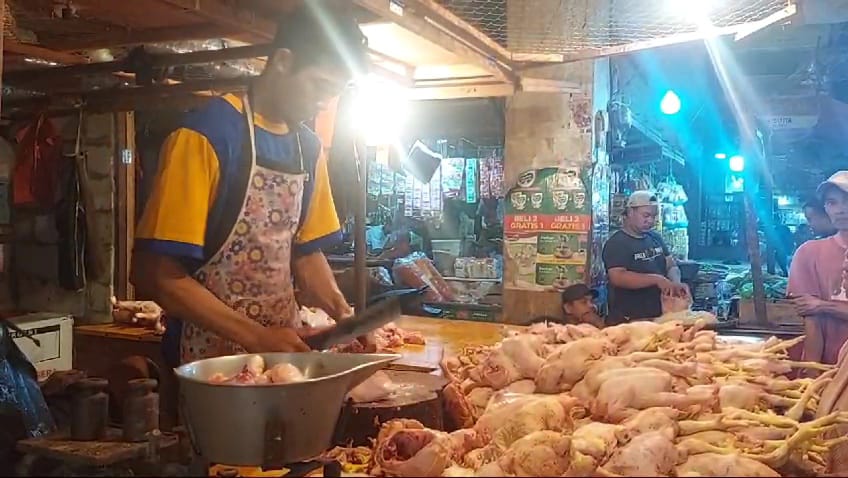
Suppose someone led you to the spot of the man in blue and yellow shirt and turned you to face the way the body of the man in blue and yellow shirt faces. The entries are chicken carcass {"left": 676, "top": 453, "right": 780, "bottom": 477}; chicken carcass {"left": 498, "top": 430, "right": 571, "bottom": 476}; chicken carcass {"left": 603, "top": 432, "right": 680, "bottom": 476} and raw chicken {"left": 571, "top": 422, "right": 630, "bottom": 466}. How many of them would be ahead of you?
4

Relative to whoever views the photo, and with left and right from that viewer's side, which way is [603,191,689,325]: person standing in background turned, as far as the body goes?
facing the viewer and to the right of the viewer

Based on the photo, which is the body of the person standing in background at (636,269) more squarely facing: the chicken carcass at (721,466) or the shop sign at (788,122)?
the chicken carcass

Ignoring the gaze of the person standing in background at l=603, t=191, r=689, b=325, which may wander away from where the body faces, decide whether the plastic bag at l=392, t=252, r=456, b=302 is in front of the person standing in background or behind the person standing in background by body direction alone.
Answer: behind

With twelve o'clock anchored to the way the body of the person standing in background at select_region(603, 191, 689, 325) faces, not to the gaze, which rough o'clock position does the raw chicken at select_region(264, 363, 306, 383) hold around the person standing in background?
The raw chicken is roughly at 2 o'clock from the person standing in background.

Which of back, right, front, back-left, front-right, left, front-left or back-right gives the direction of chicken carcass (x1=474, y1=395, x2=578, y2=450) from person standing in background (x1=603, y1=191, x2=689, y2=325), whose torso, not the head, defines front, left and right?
front-right

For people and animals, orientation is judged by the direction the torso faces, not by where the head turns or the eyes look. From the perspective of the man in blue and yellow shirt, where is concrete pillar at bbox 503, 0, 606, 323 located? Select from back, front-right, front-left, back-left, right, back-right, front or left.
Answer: left

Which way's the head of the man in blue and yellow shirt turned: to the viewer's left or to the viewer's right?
to the viewer's right

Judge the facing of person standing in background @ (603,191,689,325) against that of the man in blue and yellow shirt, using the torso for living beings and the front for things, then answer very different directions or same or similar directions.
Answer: same or similar directions

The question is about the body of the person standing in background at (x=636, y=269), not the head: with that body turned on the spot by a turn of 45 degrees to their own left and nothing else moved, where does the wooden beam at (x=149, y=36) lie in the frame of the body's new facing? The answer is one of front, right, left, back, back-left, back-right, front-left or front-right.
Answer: back-right

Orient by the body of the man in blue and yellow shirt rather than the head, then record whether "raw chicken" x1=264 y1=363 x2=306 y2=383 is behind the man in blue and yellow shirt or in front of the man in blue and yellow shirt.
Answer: in front

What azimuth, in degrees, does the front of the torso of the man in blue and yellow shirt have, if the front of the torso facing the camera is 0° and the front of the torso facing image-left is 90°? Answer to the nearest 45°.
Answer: approximately 315°

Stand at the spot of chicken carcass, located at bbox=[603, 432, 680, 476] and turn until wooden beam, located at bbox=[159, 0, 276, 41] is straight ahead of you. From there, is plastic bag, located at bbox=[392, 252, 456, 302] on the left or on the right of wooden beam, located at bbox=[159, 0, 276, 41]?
right

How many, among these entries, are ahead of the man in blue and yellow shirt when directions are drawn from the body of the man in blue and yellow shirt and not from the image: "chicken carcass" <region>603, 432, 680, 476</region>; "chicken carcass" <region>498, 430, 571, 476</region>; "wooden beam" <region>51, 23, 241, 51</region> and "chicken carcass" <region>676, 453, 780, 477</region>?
3

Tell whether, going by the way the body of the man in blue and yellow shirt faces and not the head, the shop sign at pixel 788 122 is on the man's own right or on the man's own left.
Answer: on the man's own left

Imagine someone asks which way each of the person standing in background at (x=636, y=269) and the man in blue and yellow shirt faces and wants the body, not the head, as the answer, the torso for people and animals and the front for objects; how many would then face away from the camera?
0

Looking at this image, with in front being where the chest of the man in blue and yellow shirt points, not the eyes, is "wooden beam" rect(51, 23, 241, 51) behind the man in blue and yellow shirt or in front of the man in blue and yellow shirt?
behind

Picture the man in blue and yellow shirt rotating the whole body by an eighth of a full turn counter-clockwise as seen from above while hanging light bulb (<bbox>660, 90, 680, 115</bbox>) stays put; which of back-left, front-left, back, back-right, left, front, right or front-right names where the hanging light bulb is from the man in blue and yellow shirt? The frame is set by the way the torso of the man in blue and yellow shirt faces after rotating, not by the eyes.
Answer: front-left

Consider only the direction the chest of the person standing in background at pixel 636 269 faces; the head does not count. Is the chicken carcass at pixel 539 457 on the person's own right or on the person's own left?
on the person's own right
